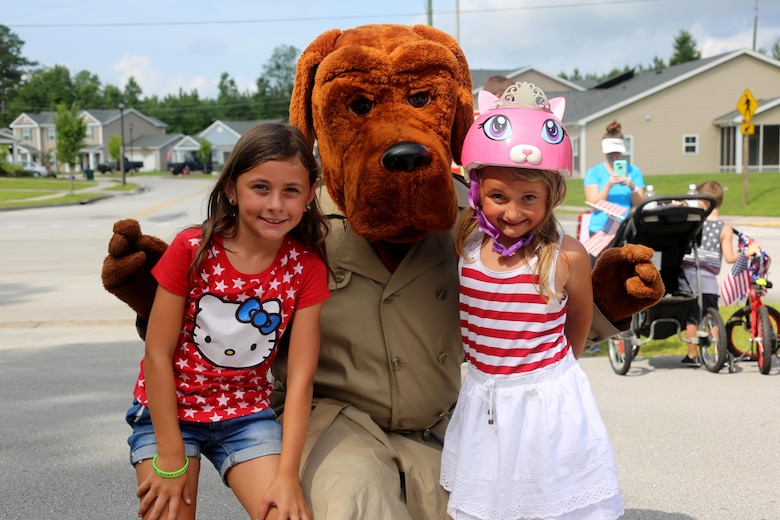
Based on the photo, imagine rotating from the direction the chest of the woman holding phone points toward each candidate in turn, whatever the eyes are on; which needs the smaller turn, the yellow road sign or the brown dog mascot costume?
the brown dog mascot costume

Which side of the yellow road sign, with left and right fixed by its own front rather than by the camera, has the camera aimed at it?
front

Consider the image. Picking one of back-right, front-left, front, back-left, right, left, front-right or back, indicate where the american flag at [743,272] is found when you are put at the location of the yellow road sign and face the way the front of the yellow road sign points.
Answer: front

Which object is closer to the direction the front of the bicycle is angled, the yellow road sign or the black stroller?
the black stroller

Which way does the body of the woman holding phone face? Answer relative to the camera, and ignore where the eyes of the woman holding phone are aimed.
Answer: toward the camera

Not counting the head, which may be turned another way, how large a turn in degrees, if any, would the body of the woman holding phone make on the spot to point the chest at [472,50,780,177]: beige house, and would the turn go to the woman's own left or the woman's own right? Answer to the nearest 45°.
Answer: approximately 180°

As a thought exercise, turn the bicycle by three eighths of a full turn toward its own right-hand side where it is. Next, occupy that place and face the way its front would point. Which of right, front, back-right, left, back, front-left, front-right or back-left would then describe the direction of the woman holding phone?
front

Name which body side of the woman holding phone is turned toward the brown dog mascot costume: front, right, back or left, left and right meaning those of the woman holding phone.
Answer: front

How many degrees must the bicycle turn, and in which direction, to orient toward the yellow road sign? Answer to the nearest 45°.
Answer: approximately 180°

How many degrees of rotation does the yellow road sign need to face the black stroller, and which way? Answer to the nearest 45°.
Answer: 0° — it already faces it

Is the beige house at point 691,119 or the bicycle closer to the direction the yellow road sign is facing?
the bicycle

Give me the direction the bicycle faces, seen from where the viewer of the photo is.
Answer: facing the viewer
